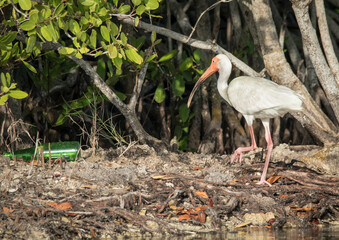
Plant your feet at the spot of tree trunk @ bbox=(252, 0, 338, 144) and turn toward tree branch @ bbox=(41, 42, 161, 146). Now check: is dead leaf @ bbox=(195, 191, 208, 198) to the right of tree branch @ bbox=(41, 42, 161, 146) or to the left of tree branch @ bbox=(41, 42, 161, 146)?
left

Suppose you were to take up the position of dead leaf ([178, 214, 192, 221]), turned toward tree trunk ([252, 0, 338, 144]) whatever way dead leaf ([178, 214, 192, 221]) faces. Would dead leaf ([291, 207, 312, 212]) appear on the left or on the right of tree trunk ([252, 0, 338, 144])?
right

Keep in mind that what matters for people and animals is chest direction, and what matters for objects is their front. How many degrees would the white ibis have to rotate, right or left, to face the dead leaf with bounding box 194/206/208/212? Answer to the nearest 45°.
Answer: approximately 45° to its left

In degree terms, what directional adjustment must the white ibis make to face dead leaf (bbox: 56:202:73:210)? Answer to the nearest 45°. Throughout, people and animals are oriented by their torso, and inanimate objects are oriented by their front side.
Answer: approximately 45° to its left

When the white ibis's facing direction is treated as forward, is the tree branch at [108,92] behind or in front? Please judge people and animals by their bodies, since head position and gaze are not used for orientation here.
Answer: in front

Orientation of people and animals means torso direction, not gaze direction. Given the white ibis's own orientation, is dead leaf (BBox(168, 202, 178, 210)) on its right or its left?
on its left

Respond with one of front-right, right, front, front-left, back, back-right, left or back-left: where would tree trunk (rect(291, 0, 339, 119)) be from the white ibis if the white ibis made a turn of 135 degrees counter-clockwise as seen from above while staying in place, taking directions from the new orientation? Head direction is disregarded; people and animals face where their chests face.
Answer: left

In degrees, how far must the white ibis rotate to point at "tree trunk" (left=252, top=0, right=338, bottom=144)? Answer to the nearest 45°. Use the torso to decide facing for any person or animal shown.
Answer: approximately 90° to its right

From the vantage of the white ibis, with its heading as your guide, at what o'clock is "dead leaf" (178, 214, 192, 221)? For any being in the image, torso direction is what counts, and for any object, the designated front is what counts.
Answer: The dead leaf is roughly at 10 o'clock from the white ibis.

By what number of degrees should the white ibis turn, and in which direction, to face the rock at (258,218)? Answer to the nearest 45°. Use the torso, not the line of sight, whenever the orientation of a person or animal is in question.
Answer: approximately 90° to its left

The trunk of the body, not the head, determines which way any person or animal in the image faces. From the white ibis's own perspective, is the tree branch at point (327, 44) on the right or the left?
on its right

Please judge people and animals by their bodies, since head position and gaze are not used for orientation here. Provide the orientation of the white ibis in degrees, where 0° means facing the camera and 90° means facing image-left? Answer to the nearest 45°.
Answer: approximately 90°
